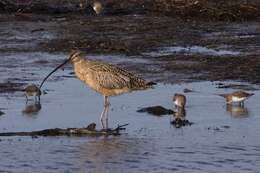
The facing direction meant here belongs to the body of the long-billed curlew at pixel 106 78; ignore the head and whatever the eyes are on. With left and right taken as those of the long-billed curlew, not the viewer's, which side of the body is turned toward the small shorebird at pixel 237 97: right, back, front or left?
back

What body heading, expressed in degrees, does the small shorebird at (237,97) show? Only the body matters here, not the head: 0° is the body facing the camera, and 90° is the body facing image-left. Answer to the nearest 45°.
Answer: approximately 90°

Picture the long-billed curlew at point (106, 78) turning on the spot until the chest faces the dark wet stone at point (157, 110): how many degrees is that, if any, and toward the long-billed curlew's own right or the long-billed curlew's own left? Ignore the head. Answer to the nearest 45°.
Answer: approximately 180°

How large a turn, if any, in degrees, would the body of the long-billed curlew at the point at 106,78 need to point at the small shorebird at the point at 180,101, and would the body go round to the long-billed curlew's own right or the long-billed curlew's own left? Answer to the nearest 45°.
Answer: approximately 180°

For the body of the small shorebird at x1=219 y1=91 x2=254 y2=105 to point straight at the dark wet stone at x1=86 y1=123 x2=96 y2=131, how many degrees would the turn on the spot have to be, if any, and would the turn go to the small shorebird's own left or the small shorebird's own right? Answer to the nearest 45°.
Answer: approximately 45° to the small shorebird's own left

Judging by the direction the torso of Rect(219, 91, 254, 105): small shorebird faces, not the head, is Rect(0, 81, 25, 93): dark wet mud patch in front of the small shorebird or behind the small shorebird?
in front

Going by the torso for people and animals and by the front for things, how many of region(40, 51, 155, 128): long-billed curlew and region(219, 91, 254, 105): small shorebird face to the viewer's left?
2

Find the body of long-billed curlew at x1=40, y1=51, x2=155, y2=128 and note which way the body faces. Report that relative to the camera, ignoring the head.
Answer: to the viewer's left

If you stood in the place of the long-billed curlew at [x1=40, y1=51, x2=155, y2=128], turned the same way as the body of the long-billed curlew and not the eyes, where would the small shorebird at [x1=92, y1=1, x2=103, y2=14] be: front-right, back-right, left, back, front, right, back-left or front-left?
right

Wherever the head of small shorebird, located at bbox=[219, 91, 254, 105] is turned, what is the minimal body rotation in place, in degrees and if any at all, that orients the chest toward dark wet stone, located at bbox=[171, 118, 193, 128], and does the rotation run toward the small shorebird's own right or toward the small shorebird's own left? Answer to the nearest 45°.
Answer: approximately 45° to the small shorebird's own left

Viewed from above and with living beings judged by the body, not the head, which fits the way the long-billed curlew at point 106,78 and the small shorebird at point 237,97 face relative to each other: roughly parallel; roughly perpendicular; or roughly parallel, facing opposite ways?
roughly parallel
